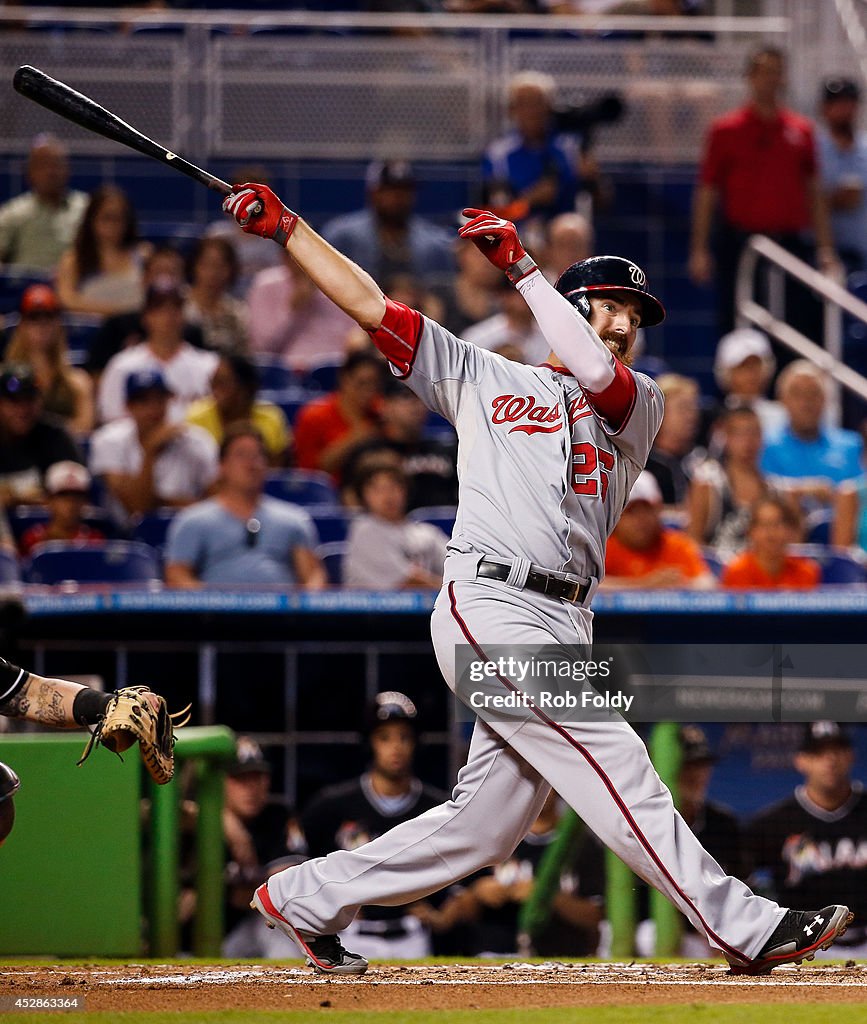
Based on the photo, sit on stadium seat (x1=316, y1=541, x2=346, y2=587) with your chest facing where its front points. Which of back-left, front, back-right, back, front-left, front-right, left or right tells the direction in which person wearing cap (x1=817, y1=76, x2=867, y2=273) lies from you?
back-left

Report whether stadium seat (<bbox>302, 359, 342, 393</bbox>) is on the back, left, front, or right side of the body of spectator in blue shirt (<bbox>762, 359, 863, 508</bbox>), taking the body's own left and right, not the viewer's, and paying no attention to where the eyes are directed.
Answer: right

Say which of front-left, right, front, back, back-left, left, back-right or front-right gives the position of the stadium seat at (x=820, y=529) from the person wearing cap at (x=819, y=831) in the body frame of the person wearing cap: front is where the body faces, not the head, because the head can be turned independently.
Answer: back

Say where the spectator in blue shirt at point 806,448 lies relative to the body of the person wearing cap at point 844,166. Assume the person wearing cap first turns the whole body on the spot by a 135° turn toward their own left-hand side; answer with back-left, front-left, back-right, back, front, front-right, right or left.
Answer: right

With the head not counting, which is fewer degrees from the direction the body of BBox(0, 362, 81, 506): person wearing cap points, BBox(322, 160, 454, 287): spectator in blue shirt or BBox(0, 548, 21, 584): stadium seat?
the stadium seat

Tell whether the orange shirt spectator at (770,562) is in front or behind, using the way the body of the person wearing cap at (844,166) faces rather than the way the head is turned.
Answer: in front

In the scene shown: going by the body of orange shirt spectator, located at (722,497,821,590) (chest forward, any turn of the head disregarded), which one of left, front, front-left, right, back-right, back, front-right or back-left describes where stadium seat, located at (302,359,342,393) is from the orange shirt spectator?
back-right
